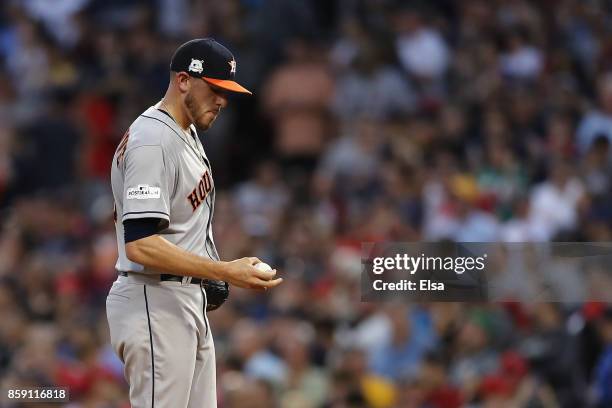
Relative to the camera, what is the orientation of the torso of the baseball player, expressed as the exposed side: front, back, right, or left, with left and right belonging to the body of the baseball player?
right
